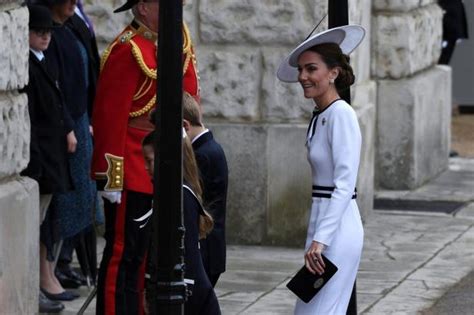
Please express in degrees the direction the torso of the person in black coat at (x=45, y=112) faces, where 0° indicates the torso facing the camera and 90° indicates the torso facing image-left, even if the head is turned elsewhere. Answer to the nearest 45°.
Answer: approximately 315°

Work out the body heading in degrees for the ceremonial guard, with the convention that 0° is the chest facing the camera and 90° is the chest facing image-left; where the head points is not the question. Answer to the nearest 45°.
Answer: approximately 315°

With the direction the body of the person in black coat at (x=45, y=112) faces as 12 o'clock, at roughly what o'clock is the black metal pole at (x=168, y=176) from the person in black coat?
The black metal pole is roughly at 1 o'clock from the person in black coat.

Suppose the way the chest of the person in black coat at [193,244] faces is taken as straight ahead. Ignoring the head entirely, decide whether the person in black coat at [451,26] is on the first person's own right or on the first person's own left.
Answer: on the first person's own right

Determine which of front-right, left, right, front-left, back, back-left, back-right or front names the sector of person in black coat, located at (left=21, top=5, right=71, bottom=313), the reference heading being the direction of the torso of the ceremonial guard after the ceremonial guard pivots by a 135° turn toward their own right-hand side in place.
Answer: front-right
